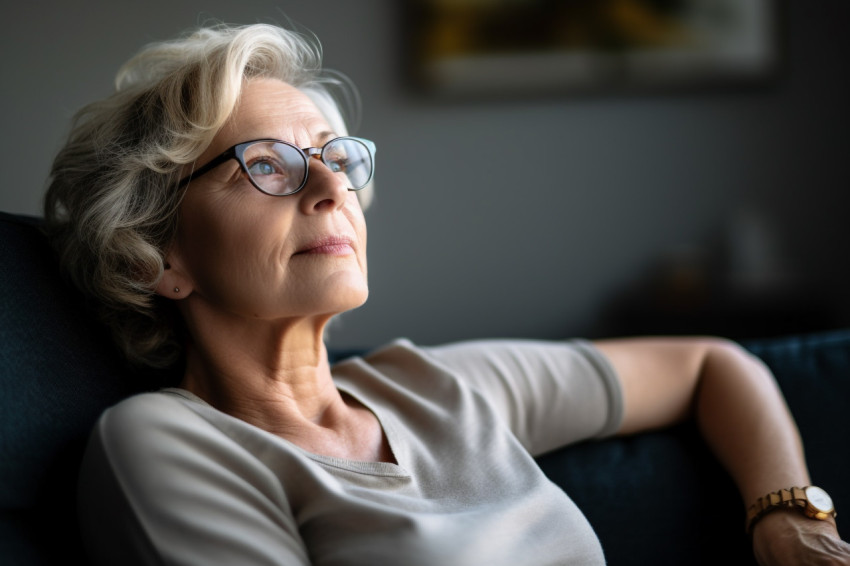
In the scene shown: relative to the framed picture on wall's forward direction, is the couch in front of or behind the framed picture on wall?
in front

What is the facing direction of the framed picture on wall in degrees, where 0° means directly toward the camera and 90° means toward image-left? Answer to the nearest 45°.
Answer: approximately 0°

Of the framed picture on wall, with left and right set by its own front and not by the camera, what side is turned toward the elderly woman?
front

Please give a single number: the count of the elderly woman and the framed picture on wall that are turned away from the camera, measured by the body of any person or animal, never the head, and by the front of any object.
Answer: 0

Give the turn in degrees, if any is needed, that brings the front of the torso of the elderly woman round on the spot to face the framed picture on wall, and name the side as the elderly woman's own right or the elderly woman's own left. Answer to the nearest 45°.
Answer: approximately 135° to the elderly woman's own left

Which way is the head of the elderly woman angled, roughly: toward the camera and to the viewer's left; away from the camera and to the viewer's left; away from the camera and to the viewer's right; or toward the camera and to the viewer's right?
toward the camera and to the viewer's right

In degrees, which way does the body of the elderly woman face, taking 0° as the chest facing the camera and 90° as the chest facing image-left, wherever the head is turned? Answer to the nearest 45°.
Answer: approximately 315°
